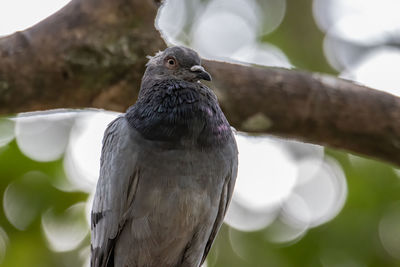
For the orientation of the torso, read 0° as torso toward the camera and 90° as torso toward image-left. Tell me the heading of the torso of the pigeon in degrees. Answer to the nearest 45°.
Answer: approximately 315°

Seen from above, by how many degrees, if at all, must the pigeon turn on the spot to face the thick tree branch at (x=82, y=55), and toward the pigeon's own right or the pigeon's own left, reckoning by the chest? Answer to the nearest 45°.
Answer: approximately 180°
